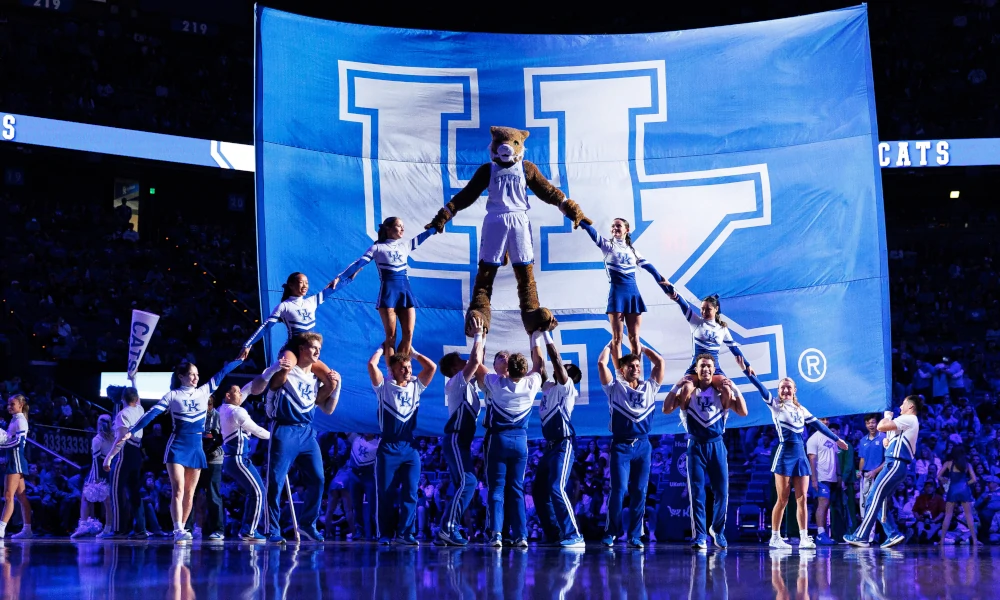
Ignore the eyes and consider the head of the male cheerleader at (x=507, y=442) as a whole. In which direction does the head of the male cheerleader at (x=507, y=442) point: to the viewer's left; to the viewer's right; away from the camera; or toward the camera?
away from the camera

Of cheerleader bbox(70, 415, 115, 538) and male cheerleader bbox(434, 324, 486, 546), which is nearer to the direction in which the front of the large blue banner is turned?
the male cheerleader

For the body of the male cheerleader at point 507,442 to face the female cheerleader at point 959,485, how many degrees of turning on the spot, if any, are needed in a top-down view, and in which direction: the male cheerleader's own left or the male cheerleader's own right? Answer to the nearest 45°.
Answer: approximately 45° to the male cheerleader's own right

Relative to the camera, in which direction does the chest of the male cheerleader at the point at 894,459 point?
to the viewer's left

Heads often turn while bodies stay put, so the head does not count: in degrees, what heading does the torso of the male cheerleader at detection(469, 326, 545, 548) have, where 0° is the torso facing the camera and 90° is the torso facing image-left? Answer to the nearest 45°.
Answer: approximately 180°

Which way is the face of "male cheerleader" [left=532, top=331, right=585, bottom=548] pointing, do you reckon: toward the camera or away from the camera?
away from the camera

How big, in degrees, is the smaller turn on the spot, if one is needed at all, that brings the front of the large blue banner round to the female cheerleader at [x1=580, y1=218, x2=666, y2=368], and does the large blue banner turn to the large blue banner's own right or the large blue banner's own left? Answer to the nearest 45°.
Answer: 0° — it already faces them
